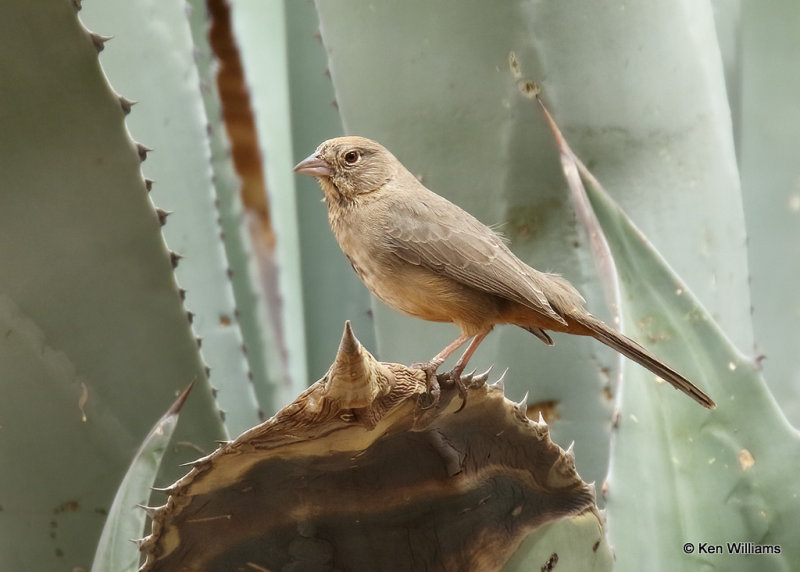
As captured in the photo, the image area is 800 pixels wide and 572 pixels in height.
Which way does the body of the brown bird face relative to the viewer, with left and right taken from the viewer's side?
facing to the left of the viewer
